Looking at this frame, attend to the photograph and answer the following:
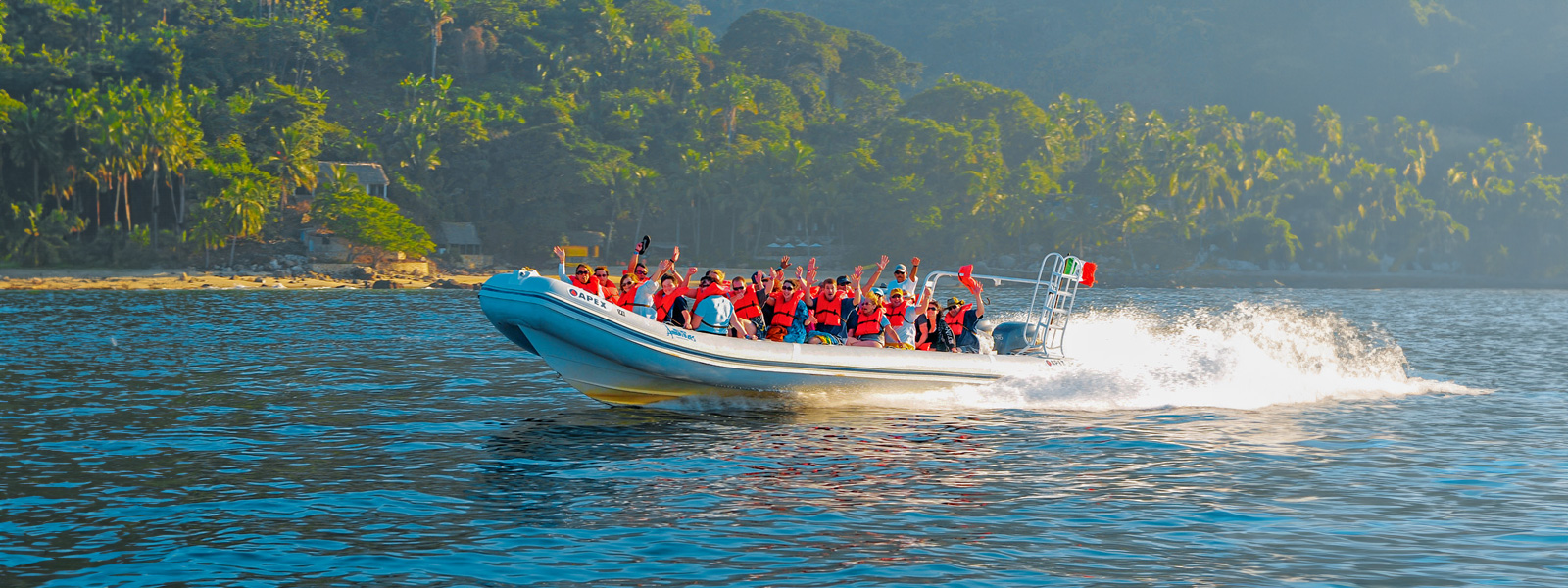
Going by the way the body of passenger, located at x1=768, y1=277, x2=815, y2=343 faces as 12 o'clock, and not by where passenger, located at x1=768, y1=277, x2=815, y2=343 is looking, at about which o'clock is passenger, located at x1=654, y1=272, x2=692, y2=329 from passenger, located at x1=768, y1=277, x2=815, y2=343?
passenger, located at x1=654, y1=272, x2=692, y2=329 is roughly at 1 o'clock from passenger, located at x1=768, y1=277, x2=815, y2=343.

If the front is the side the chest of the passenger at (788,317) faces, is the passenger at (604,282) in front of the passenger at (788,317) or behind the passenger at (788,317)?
in front

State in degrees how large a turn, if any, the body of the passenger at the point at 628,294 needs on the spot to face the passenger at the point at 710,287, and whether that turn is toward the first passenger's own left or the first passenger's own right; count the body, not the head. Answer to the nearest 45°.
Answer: approximately 90° to the first passenger's own left

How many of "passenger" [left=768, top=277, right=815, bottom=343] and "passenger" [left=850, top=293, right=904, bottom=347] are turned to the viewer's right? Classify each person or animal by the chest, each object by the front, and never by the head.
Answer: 0

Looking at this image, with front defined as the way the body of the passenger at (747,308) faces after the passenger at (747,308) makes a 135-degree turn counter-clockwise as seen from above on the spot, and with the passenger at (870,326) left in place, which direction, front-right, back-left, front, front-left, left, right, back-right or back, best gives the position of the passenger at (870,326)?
front

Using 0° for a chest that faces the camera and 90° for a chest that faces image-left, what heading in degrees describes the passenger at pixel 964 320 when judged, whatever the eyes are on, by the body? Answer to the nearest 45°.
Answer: approximately 45°

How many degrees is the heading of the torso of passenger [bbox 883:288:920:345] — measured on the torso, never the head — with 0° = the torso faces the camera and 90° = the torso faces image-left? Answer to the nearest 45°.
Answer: approximately 45°
